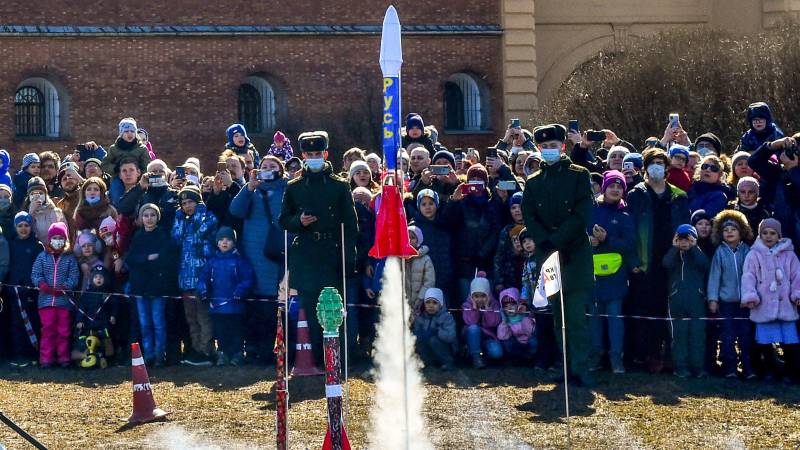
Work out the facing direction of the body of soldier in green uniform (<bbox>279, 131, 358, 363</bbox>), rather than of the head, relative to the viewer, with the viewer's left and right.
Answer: facing the viewer

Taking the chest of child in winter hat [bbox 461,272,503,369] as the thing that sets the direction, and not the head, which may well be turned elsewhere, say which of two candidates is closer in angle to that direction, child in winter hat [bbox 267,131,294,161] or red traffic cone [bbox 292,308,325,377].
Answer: the red traffic cone

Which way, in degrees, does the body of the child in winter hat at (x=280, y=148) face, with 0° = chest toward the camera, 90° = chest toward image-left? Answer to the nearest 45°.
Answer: approximately 0°

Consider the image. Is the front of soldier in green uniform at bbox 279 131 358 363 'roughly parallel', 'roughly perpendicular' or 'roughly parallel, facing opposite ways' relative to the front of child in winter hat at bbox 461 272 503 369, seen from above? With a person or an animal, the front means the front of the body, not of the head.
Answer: roughly parallel

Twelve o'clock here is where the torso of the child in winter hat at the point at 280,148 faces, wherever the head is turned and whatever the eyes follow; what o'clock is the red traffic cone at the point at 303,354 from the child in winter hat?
The red traffic cone is roughly at 12 o'clock from the child in winter hat.

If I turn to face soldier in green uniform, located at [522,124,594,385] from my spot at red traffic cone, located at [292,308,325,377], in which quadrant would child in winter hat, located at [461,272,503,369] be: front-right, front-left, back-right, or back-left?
front-left

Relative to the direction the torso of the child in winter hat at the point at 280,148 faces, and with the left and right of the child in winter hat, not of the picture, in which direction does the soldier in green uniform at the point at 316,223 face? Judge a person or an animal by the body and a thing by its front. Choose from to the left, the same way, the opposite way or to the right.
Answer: the same way

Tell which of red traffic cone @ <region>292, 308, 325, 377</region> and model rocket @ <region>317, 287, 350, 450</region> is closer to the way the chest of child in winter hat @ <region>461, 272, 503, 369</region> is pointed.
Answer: the model rocket

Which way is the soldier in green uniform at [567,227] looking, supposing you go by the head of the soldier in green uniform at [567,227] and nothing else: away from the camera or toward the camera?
toward the camera

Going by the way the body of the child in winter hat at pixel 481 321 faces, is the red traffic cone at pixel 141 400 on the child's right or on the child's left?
on the child's right

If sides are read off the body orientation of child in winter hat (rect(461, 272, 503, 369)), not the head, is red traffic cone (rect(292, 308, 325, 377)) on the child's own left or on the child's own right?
on the child's own right

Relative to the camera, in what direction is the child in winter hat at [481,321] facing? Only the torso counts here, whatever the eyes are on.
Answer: toward the camera

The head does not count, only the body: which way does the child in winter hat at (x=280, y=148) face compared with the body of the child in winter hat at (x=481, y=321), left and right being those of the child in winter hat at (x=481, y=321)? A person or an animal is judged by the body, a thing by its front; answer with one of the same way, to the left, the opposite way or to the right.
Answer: the same way

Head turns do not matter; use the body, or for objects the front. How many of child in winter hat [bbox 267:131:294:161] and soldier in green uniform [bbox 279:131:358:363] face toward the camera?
2
